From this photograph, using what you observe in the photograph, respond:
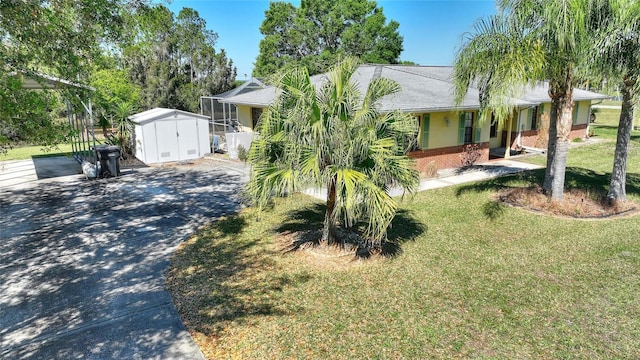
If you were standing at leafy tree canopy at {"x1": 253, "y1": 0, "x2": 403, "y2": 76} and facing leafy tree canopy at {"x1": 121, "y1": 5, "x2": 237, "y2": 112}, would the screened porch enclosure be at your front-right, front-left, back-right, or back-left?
front-left

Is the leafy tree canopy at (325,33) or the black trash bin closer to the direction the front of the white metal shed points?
the black trash bin

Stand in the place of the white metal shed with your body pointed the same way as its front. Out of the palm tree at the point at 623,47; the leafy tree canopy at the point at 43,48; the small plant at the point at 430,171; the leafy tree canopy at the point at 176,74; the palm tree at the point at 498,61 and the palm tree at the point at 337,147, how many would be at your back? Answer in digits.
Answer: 1

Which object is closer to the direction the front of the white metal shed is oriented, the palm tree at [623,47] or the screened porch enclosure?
the palm tree

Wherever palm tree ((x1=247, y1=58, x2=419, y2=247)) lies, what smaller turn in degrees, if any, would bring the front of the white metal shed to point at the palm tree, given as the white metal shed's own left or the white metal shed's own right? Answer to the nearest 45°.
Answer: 0° — it already faces it

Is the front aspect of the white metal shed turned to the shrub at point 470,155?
no

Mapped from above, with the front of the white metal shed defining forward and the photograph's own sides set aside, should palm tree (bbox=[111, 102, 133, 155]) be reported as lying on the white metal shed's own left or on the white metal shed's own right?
on the white metal shed's own right

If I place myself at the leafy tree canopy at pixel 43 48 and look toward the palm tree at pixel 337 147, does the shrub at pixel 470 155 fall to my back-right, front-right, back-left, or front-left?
front-left

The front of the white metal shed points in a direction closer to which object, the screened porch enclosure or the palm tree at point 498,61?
the palm tree

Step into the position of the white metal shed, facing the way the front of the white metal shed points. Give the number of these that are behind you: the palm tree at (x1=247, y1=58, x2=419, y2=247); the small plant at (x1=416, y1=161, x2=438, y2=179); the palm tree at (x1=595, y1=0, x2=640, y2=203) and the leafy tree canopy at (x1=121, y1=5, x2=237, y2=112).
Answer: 1

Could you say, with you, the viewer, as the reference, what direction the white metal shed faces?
facing the viewer

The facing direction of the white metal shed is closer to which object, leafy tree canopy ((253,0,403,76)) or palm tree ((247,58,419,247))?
the palm tree

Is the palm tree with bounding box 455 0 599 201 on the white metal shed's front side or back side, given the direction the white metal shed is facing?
on the front side

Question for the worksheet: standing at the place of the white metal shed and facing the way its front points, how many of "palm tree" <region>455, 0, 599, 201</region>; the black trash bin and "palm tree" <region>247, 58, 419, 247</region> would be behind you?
0

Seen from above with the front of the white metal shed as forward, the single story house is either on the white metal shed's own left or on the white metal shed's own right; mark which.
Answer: on the white metal shed's own left

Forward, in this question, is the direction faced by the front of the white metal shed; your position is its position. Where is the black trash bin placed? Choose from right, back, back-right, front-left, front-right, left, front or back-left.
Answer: front-right

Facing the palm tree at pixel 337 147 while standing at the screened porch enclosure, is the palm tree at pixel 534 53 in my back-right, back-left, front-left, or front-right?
front-left

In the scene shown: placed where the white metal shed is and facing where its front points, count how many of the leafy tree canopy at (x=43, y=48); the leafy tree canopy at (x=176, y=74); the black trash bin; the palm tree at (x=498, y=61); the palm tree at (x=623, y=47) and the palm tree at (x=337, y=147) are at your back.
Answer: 1

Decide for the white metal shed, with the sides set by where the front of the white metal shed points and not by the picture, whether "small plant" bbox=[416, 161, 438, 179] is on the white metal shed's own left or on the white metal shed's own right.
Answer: on the white metal shed's own left
